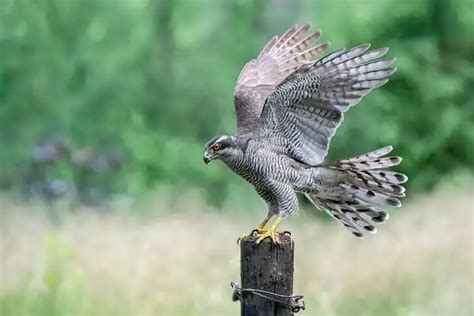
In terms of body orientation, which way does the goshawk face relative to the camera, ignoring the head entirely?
to the viewer's left
